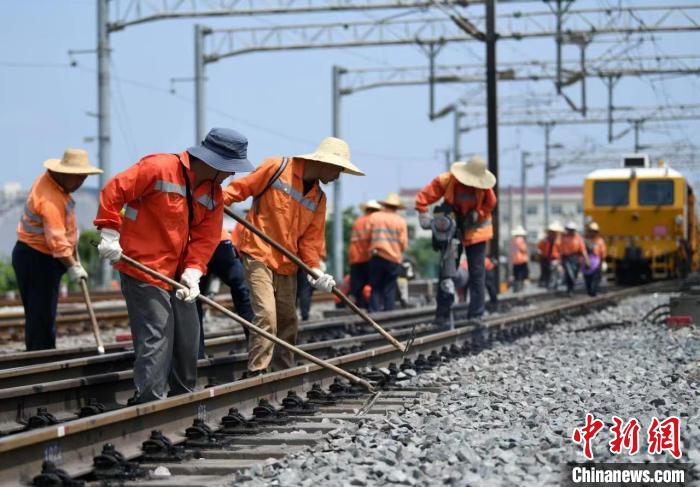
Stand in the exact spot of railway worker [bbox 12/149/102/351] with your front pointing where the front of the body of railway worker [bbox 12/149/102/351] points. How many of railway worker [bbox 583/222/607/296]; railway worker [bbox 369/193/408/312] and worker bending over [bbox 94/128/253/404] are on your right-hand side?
1

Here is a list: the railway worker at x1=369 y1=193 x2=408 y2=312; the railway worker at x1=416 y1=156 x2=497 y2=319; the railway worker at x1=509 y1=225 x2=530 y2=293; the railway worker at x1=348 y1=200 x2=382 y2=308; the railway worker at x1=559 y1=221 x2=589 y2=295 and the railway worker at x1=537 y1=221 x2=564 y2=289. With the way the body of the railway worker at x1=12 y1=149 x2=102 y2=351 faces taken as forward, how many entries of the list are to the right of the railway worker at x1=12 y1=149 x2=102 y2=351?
0

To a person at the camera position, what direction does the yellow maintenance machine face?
facing the viewer

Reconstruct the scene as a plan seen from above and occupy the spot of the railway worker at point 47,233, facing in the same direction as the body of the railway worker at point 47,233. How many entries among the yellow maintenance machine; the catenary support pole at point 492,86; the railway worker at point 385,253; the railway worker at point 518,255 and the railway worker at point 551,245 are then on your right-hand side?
0

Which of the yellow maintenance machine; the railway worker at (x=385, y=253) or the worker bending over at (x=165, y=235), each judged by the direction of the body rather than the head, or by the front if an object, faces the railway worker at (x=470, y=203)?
the yellow maintenance machine

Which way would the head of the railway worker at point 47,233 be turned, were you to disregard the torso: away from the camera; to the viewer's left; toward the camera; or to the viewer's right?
to the viewer's right

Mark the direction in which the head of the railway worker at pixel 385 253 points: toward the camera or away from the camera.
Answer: away from the camera

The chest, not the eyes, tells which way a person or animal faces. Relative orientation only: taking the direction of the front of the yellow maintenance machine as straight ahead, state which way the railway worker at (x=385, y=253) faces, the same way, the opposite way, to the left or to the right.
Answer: the opposite way

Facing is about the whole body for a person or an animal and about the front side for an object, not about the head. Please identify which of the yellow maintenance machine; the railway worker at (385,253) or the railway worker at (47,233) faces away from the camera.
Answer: the railway worker at (385,253)

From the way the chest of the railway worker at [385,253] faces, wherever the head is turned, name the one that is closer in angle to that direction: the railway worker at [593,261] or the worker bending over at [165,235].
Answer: the railway worker

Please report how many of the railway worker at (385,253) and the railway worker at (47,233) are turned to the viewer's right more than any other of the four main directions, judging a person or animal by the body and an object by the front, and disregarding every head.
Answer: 1

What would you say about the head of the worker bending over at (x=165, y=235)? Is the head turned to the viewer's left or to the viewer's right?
to the viewer's right
